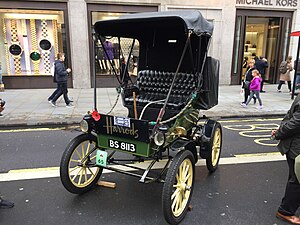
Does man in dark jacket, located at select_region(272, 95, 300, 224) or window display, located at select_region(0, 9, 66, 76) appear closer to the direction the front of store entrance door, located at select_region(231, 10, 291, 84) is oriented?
the man in dark jacket

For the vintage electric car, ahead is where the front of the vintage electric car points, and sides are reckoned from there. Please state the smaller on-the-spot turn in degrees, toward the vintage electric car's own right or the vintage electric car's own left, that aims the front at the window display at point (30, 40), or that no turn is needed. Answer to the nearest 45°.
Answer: approximately 90° to the vintage electric car's own right

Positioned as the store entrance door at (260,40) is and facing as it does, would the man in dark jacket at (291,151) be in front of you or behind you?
in front

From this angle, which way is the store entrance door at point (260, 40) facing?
toward the camera

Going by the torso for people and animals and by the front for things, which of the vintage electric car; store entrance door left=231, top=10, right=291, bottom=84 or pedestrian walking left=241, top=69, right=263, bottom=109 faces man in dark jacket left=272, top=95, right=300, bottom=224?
the store entrance door

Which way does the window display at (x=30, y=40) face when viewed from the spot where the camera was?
facing the viewer

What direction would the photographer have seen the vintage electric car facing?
facing the viewer and to the left of the viewer

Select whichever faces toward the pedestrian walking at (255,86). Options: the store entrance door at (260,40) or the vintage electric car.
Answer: the store entrance door

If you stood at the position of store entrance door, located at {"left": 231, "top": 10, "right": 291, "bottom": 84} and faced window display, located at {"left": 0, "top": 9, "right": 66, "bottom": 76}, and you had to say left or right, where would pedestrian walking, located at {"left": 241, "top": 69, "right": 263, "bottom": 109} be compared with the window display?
left

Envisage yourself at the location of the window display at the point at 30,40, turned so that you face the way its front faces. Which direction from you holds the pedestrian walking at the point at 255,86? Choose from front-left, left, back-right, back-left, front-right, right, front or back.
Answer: front-left

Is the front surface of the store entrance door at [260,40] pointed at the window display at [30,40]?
no

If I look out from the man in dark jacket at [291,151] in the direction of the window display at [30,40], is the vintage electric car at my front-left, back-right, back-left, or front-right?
front-left

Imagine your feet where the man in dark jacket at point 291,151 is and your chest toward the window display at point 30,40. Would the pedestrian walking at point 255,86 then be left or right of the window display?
right
